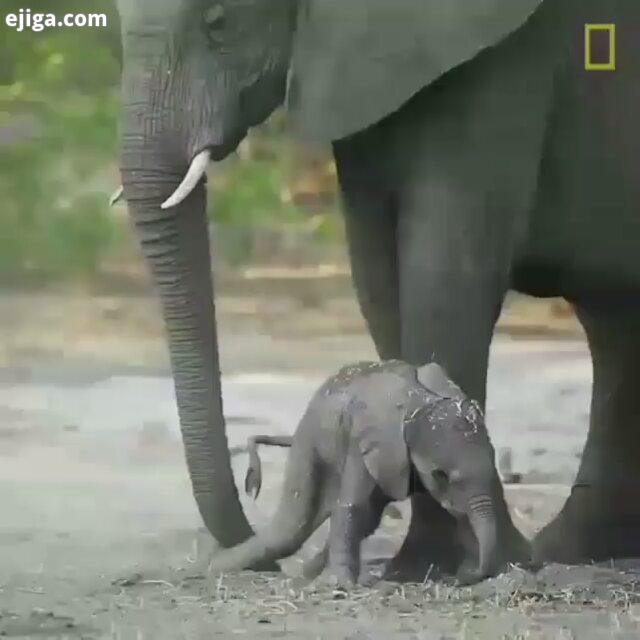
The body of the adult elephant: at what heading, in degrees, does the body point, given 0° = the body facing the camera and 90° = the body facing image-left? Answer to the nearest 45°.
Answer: approximately 90°
